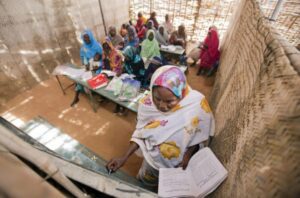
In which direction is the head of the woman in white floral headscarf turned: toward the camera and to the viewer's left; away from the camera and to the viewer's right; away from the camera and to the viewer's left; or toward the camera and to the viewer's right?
toward the camera and to the viewer's left

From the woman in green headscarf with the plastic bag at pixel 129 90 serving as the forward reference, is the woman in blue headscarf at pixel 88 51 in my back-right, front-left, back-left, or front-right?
front-right

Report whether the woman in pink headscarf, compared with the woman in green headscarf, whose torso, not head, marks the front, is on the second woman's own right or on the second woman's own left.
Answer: on the second woman's own left

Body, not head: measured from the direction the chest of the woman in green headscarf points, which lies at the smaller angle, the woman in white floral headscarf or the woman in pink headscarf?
the woman in white floral headscarf

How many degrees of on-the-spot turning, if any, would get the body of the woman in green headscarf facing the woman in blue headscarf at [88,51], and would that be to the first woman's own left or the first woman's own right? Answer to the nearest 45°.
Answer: approximately 90° to the first woman's own right

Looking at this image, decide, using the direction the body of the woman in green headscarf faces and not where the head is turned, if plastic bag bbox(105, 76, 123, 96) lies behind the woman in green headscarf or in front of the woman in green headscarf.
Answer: in front

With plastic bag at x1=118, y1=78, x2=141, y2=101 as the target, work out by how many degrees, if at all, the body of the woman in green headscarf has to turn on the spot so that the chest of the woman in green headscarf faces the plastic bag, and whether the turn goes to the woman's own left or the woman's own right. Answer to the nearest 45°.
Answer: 0° — they already face it

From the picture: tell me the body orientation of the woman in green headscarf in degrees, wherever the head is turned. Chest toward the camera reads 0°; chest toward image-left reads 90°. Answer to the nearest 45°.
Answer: approximately 0°

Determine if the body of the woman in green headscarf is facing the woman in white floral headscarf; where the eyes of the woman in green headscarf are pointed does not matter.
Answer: yes

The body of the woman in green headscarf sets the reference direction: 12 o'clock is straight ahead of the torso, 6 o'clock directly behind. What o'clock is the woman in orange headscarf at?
The woman in orange headscarf is roughly at 2 o'clock from the woman in green headscarf.
